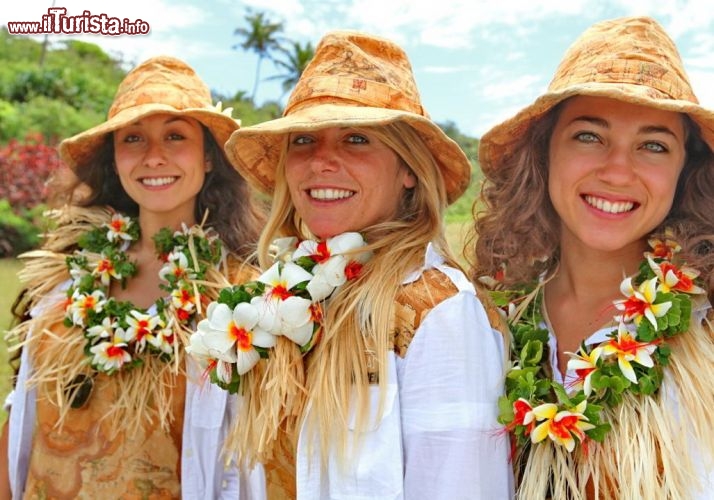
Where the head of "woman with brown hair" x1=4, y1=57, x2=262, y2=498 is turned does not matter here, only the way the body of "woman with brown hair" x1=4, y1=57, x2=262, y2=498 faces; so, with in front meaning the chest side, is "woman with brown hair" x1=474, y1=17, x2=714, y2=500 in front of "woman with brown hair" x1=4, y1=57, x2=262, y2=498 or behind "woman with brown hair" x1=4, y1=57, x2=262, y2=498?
in front

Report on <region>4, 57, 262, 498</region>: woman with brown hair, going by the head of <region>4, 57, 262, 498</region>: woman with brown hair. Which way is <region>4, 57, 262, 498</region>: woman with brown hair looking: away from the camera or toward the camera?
toward the camera

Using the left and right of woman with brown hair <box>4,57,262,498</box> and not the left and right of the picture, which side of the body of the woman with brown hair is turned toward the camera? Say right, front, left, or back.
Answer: front

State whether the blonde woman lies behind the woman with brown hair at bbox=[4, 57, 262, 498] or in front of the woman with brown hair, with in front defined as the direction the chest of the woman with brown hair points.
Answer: in front

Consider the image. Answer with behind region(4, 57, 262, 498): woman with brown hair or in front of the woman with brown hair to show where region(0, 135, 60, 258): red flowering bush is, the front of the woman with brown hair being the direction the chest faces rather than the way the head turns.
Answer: behind

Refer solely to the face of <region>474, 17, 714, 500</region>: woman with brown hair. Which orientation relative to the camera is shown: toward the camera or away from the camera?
toward the camera

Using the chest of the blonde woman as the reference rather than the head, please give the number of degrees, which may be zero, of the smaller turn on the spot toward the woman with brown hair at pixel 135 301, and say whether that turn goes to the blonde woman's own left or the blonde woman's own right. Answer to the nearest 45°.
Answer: approximately 90° to the blonde woman's own right

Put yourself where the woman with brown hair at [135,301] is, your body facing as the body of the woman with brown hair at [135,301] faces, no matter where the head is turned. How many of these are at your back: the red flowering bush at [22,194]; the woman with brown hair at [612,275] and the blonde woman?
1

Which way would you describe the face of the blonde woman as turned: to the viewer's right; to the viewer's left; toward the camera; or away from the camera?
toward the camera

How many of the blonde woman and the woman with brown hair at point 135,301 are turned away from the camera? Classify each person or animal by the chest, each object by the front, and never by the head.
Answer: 0
